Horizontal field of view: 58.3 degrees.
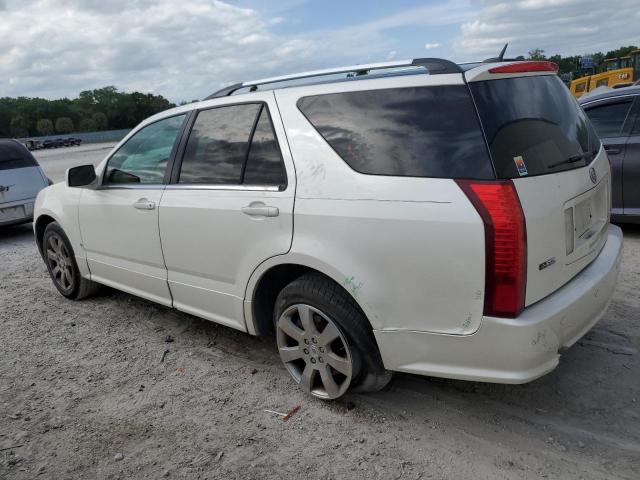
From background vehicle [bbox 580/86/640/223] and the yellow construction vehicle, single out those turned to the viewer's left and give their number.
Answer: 1

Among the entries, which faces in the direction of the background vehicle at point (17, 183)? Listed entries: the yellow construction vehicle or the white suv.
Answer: the white suv

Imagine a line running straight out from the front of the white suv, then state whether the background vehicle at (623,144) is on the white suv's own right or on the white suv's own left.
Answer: on the white suv's own right

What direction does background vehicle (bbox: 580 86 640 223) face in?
to the viewer's left

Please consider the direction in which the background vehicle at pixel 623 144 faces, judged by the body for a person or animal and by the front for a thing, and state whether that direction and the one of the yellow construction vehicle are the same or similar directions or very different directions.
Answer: very different directions

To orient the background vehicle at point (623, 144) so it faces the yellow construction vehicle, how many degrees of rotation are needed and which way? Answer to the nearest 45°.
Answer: approximately 90° to its right
